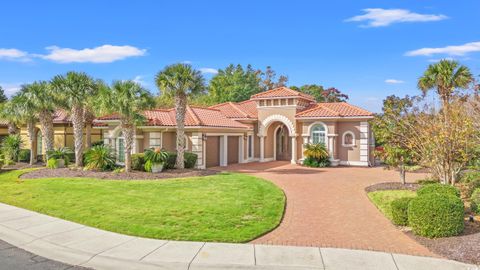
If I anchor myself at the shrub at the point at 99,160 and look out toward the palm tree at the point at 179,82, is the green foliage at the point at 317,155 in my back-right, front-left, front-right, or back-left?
front-left

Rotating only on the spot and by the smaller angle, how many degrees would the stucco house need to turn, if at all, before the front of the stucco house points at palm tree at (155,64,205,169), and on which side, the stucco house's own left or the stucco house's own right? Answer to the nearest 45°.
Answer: approximately 45° to the stucco house's own right

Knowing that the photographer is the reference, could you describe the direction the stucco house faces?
facing the viewer

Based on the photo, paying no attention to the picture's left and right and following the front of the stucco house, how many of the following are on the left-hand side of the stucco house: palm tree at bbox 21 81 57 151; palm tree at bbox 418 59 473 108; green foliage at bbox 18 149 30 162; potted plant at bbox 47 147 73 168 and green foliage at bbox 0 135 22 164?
1

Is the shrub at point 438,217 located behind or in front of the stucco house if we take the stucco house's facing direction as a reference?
in front

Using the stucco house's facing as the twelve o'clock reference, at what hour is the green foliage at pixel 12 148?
The green foliage is roughly at 3 o'clock from the stucco house.

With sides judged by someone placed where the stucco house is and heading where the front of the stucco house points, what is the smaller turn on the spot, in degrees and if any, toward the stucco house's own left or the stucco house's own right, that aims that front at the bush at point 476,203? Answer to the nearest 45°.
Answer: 0° — it already faces it

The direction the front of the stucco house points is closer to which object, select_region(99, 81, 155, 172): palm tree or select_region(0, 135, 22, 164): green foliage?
the palm tree

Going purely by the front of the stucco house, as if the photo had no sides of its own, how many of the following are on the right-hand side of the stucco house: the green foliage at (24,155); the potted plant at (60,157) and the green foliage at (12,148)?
3

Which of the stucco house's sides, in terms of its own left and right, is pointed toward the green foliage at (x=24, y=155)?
right

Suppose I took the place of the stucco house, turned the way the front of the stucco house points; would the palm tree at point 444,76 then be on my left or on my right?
on my left
